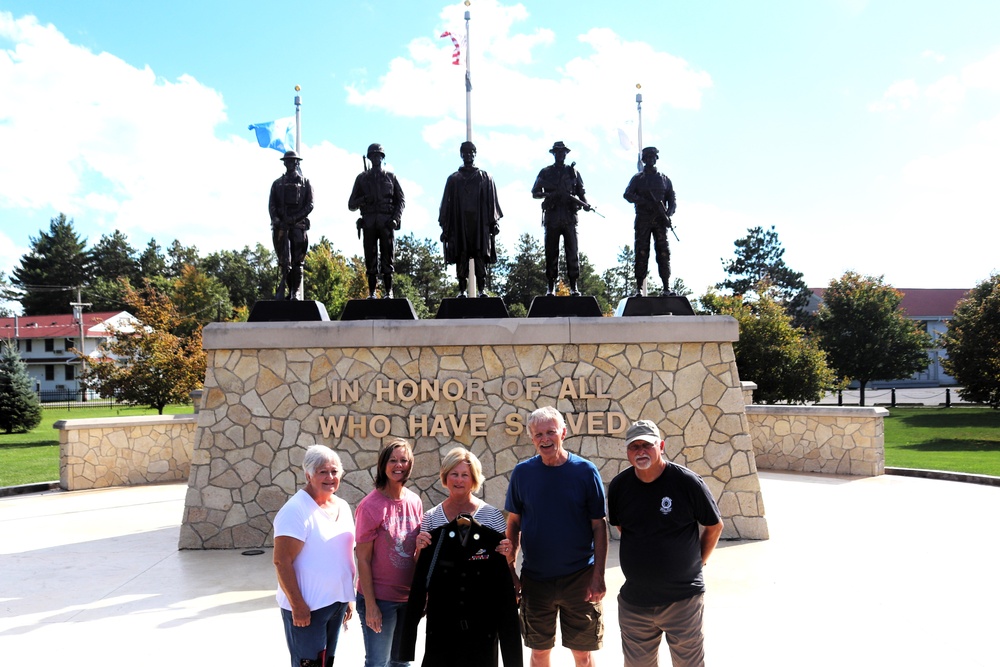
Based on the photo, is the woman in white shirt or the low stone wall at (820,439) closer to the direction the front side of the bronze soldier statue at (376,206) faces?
the woman in white shirt

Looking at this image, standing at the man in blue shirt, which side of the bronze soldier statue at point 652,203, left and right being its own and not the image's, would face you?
front

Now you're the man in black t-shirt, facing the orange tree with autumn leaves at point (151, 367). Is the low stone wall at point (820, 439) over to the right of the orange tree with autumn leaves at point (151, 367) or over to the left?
right

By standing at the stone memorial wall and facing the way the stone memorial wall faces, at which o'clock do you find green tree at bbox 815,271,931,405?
The green tree is roughly at 7 o'clock from the stone memorial wall.

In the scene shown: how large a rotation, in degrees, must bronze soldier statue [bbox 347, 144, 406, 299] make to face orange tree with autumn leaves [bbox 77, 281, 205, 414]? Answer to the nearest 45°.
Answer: approximately 135° to its right

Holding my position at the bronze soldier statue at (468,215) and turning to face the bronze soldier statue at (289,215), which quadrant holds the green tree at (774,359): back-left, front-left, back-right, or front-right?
back-right

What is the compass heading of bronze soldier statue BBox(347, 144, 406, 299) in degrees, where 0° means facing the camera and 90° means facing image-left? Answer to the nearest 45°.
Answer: approximately 0°
